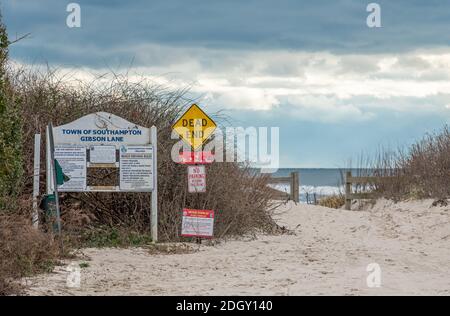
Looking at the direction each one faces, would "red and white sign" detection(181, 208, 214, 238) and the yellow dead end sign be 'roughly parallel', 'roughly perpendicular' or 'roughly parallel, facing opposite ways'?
roughly parallel

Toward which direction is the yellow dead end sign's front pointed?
toward the camera

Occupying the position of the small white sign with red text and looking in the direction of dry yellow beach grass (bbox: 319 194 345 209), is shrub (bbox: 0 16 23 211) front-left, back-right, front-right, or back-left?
back-left

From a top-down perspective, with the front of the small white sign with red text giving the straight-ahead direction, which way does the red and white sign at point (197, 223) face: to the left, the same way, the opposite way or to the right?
the same way

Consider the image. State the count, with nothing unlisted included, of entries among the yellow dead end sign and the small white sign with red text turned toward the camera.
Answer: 2

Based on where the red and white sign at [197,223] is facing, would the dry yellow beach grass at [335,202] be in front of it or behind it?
behind

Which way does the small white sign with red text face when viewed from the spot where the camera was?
facing the viewer

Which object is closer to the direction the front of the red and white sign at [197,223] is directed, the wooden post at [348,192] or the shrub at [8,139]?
the shrub

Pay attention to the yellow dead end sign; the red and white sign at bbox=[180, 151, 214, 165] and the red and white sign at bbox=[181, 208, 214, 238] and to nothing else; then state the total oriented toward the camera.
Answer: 3

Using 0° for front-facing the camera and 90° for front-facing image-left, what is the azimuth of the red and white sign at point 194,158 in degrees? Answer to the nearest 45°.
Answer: approximately 0°

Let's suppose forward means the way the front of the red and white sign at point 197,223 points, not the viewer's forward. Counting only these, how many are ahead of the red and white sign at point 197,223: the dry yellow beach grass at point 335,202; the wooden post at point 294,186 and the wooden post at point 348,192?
0

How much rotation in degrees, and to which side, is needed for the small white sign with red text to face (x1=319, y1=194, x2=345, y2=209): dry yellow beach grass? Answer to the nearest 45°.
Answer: approximately 180°

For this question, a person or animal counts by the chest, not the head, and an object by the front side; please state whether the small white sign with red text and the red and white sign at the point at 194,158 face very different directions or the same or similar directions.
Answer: same or similar directions

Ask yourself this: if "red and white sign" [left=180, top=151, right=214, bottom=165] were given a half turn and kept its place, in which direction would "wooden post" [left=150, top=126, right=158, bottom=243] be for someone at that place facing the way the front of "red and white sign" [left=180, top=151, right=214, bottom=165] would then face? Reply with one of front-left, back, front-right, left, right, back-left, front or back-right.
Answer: back-left

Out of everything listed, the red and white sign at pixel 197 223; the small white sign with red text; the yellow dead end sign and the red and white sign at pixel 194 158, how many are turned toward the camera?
4
